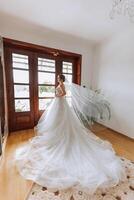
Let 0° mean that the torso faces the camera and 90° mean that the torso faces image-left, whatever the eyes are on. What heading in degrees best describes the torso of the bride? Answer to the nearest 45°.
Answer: approximately 135°

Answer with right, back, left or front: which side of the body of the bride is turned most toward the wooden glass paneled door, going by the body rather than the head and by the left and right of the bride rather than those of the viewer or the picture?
front
